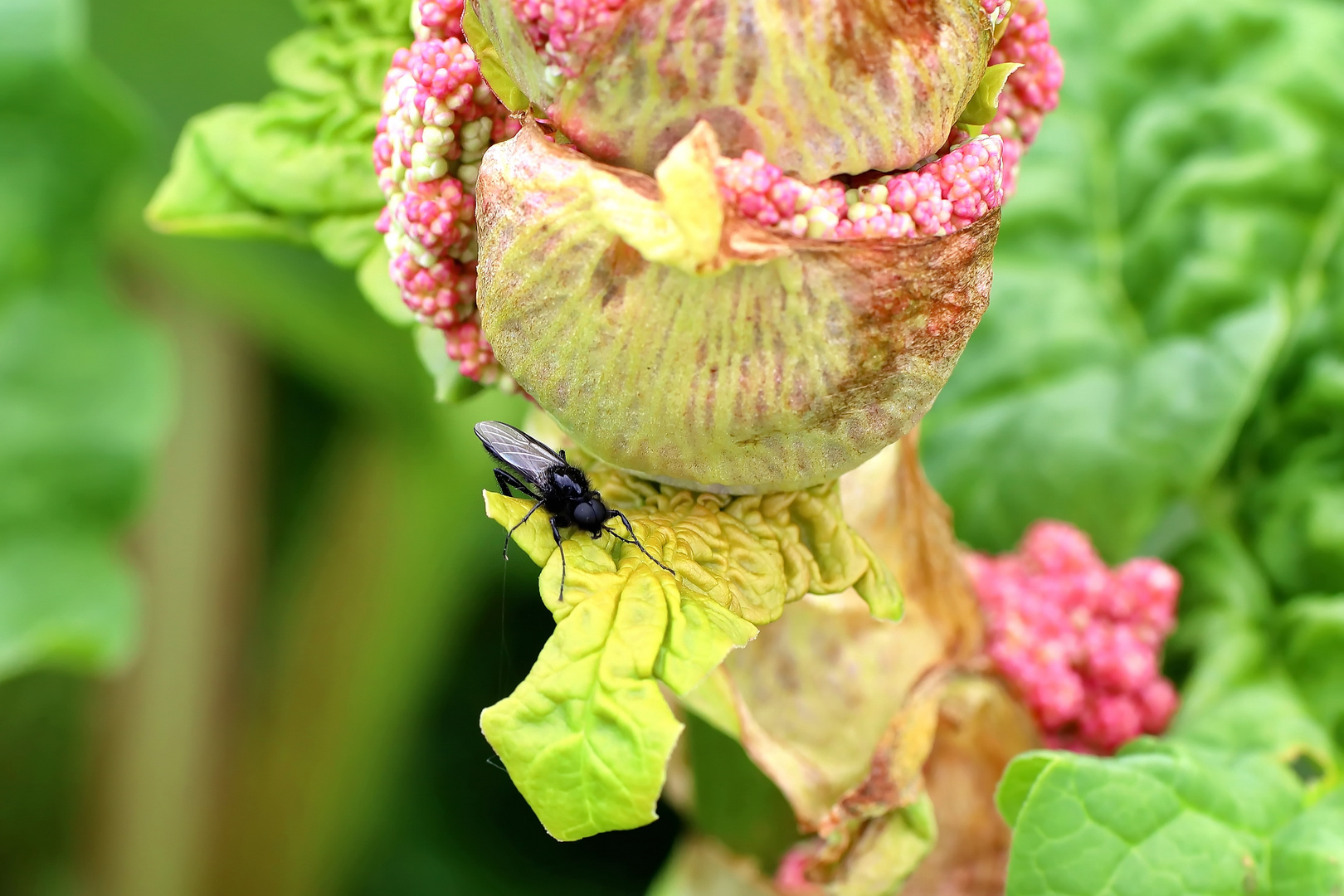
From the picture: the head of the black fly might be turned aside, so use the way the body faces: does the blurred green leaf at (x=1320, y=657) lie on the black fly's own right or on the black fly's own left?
on the black fly's own left

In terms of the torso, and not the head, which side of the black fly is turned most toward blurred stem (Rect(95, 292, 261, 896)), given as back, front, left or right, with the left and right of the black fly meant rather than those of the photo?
back

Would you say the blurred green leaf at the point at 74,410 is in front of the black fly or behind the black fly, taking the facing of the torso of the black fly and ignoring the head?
behind

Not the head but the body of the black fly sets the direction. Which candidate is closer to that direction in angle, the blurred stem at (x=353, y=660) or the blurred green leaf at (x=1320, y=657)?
the blurred green leaf

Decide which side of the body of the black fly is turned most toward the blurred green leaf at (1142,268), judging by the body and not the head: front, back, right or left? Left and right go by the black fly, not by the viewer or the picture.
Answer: left

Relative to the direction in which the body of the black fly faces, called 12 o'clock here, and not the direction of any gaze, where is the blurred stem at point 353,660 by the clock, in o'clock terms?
The blurred stem is roughly at 7 o'clock from the black fly.

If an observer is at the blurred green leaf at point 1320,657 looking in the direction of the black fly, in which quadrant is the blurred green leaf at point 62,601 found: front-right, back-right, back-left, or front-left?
front-right

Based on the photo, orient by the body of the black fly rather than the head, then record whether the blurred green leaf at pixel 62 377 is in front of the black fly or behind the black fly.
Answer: behind

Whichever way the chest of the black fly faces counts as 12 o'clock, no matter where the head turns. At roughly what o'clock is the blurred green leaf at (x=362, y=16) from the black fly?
The blurred green leaf is roughly at 7 o'clock from the black fly.

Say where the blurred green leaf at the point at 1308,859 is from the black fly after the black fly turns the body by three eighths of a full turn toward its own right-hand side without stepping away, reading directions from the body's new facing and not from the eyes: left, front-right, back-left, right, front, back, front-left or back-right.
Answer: back

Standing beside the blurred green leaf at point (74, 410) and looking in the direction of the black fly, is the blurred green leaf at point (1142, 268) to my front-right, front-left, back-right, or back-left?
front-left

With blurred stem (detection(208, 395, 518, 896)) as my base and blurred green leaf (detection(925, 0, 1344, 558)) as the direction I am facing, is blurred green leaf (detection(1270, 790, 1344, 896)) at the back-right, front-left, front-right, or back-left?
front-right

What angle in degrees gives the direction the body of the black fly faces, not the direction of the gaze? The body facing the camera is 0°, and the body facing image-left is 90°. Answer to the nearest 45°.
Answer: approximately 315°
